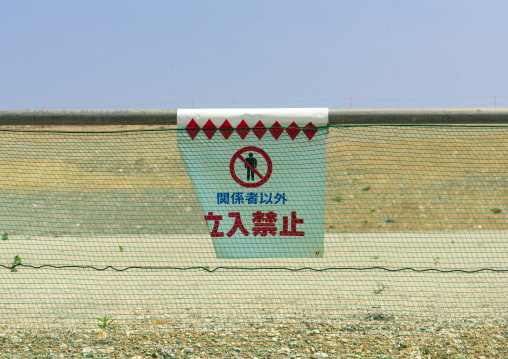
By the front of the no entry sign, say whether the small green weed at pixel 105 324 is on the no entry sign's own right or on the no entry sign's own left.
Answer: on the no entry sign's own right

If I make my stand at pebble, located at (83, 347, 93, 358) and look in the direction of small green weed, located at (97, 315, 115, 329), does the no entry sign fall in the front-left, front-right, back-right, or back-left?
front-right

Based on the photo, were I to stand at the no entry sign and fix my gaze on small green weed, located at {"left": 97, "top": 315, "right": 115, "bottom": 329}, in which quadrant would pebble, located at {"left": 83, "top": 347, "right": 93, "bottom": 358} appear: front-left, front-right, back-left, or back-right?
front-left

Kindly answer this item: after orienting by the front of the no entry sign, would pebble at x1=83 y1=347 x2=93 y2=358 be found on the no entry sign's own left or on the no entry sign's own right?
on the no entry sign's own right

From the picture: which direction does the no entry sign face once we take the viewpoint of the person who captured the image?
facing the viewer

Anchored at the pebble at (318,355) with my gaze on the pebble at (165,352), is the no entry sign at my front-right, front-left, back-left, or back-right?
front-right
